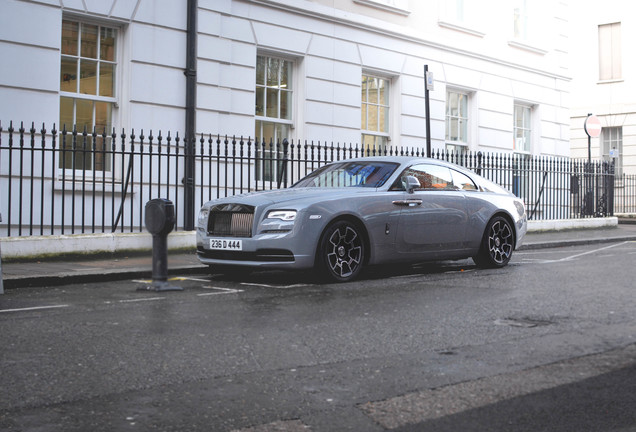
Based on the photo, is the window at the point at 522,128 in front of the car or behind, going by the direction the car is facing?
behind

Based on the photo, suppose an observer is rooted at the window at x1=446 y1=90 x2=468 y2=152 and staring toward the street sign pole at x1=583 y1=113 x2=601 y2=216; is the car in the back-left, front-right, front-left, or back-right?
back-right

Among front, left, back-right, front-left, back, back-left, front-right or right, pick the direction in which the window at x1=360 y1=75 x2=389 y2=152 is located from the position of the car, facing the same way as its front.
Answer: back-right

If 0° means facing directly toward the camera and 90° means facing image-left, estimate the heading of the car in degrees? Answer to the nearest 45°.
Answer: approximately 45°

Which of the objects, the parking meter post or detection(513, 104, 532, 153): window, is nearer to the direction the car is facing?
the parking meter post

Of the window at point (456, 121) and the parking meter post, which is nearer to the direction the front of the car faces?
the parking meter post

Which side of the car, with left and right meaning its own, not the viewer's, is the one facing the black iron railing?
right

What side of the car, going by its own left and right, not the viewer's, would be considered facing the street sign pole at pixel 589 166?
back

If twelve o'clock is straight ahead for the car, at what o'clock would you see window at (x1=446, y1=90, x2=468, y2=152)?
The window is roughly at 5 o'clock from the car.
